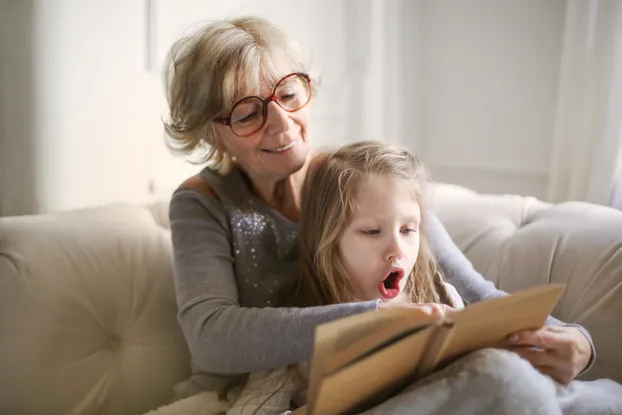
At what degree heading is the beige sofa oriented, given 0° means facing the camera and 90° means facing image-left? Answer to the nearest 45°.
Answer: approximately 0°

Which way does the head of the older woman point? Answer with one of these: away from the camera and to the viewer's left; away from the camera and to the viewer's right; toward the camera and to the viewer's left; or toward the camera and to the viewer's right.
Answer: toward the camera and to the viewer's right

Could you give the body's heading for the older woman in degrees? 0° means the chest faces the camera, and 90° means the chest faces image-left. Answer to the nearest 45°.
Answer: approximately 315°

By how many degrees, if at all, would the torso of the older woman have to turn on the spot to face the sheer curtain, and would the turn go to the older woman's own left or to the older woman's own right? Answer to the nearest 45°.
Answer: approximately 90° to the older woman's own left

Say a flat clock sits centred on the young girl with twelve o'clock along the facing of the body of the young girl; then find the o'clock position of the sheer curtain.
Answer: The sheer curtain is roughly at 9 o'clock from the young girl.

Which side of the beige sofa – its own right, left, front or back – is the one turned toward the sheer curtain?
left
